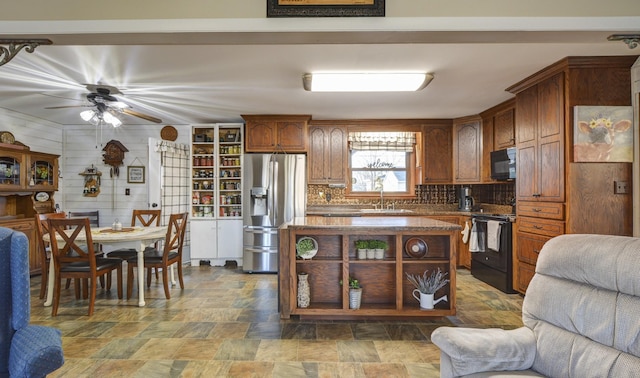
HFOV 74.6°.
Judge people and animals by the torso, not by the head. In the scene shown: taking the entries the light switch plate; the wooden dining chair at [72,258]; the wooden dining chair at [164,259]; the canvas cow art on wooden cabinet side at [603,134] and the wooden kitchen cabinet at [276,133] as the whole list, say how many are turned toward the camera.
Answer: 3

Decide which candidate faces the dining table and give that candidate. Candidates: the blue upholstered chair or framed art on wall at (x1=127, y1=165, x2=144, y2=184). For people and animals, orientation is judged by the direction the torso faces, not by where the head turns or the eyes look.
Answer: the framed art on wall

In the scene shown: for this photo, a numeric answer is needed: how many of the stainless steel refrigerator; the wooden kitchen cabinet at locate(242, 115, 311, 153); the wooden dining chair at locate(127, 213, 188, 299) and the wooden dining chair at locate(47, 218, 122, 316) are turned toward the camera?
2

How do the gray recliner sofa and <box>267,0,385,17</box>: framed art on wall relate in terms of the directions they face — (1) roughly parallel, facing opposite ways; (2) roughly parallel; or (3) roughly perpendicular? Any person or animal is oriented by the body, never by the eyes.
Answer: roughly perpendicular

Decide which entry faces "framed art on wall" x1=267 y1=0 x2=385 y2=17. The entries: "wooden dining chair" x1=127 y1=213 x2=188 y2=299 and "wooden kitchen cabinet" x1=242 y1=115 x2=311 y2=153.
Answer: the wooden kitchen cabinet
